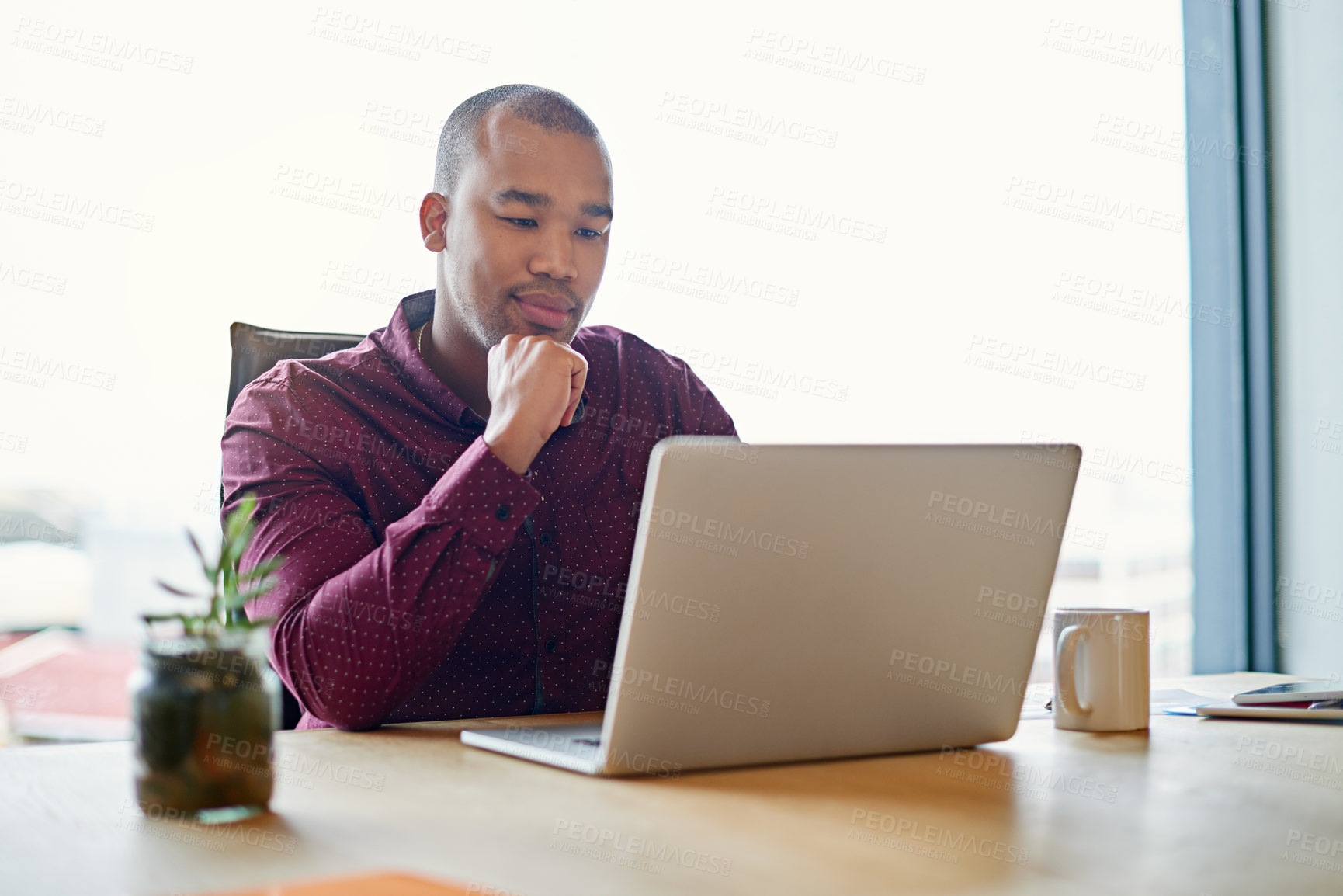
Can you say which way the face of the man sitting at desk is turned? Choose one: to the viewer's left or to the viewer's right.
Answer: to the viewer's right

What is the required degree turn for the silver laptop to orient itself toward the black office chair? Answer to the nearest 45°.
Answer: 0° — it already faces it

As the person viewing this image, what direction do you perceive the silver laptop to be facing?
facing away from the viewer and to the left of the viewer

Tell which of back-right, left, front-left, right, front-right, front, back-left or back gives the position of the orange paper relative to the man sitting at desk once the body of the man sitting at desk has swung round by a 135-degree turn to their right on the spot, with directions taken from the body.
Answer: left

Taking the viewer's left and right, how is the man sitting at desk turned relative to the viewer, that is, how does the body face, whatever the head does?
facing the viewer and to the right of the viewer

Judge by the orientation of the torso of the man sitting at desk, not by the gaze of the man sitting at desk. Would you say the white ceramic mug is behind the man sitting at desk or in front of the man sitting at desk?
in front

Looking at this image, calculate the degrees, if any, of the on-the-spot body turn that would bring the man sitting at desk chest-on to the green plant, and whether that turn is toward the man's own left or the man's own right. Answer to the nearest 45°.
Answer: approximately 45° to the man's own right

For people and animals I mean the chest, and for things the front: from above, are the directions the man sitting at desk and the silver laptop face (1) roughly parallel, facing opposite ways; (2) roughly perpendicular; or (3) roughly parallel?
roughly parallel, facing opposite ways
